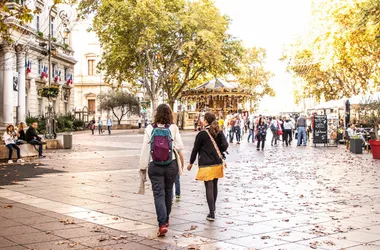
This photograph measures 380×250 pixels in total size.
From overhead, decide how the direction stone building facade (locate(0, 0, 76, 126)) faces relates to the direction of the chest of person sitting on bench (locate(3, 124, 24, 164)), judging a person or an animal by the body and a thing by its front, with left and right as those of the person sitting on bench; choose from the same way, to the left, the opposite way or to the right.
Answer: the same way

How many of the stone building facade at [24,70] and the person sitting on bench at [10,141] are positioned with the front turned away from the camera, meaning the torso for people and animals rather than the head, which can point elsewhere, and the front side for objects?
0

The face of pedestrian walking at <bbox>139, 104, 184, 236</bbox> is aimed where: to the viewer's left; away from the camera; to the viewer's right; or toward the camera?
away from the camera

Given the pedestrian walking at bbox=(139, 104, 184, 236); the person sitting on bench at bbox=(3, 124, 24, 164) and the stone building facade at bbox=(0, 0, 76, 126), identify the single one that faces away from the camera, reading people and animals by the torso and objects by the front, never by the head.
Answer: the pedestrian walking

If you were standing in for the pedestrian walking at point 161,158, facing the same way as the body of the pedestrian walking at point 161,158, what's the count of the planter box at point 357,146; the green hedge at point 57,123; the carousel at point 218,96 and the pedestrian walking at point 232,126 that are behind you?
0

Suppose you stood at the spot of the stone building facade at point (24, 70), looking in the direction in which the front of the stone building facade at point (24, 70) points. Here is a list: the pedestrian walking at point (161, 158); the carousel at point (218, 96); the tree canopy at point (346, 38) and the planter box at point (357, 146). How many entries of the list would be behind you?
0

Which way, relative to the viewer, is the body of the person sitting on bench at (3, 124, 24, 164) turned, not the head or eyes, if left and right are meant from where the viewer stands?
facing the viewer and to the right of the viewer

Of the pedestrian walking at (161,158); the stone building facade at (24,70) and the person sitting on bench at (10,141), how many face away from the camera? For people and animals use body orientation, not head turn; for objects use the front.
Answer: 1

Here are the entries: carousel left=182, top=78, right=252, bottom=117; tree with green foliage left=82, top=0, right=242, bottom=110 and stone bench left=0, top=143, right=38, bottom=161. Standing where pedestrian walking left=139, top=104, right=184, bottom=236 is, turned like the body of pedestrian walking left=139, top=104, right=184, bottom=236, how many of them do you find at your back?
0

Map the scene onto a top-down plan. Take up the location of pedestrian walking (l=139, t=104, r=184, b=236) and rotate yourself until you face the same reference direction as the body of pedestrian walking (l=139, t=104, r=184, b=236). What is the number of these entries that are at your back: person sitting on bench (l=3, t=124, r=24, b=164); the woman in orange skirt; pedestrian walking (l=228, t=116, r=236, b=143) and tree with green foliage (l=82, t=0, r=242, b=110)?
0

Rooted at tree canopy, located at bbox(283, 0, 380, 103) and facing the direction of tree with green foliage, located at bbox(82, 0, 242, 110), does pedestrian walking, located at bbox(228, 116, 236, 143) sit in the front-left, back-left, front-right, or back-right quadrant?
front-left

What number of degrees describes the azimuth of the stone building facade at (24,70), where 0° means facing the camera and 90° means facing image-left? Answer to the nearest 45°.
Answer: approximately 315°

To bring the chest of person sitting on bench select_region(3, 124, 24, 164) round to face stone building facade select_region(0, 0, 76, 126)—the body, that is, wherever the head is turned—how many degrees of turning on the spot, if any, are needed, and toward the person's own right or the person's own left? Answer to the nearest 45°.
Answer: approximately 135° to the person's own left

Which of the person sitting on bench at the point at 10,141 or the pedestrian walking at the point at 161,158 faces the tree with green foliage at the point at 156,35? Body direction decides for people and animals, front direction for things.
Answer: the pedestrian walking

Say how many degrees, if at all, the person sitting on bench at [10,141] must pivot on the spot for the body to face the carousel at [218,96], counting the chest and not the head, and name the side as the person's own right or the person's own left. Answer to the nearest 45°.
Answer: approximately 90° to the person's own left

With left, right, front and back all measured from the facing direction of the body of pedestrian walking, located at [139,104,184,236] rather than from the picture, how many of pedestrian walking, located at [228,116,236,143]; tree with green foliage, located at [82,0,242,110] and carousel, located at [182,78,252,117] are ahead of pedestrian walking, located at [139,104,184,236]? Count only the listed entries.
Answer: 3

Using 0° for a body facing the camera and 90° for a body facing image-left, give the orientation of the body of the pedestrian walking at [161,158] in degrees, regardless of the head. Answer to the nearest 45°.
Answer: approximately 180°

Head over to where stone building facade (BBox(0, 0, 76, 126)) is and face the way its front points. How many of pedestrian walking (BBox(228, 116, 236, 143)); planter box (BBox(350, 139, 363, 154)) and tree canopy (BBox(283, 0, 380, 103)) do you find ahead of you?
3

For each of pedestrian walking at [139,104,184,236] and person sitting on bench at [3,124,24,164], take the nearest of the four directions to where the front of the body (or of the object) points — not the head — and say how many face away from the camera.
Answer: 1

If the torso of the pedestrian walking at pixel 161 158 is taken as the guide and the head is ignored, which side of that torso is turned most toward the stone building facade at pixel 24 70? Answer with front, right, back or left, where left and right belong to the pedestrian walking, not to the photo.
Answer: front

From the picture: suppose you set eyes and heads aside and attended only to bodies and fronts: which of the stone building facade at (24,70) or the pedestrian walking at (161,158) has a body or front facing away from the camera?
the pedestrian walking
